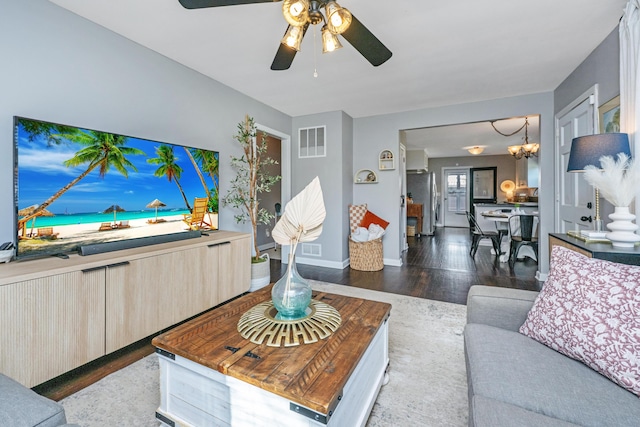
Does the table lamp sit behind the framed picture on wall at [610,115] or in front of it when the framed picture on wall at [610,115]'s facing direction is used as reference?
in front

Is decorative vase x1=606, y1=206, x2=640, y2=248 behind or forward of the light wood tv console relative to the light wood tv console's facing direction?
forward

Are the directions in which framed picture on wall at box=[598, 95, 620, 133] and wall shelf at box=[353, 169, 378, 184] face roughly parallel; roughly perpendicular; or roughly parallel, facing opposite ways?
roughly perpendicular

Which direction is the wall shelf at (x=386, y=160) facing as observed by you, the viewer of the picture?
facing the viewer

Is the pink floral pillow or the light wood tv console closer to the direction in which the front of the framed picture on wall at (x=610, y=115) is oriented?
the light wood tv console

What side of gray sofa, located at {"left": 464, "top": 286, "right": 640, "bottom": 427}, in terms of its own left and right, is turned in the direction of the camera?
left

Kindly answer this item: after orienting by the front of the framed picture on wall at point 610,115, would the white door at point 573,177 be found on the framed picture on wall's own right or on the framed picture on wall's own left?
on the framed picture on wall's own right

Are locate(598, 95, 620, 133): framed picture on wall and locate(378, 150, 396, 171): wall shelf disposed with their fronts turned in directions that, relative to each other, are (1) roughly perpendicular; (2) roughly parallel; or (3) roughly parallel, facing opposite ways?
roughly perpendicular

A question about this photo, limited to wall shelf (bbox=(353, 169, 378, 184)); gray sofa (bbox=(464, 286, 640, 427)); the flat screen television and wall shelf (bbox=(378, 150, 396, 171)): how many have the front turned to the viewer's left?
1

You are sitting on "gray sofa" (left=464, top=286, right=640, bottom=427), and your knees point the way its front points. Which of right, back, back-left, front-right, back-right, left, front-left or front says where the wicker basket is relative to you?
front-right

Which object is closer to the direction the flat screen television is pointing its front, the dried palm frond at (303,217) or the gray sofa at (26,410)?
the dried palm frond

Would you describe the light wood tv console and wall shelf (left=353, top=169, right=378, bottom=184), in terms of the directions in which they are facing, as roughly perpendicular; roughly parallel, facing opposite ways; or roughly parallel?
roughly perpendicular

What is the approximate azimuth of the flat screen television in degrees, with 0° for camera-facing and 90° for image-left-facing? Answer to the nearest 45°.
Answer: approximately 315°

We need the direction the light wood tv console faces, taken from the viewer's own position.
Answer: facing the viewer and to the right of the viewer

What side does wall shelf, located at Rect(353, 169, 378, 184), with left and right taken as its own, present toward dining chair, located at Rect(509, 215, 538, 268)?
left

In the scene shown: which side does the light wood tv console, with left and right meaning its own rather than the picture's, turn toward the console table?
front
